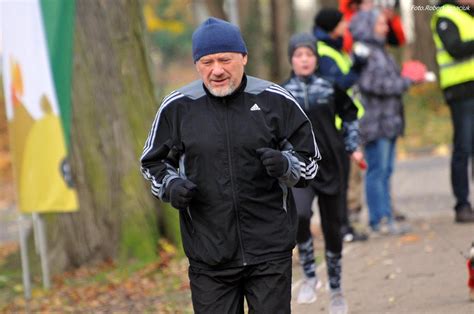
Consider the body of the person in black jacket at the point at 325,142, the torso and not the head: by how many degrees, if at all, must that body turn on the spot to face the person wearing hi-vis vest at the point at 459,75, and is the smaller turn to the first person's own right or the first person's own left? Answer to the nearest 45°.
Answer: approximately 135° to the first person's own left

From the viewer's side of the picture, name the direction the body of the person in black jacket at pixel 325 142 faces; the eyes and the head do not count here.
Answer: toward the camera

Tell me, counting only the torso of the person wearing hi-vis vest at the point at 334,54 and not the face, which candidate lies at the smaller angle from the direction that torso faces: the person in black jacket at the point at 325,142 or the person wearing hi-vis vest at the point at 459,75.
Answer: the person wearing hi-vis vest

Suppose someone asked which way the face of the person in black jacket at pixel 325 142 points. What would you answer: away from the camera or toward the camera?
toward the camera

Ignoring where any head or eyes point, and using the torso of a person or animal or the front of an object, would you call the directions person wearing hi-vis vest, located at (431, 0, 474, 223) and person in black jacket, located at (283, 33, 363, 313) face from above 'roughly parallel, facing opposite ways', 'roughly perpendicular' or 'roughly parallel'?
roughly perpendicular

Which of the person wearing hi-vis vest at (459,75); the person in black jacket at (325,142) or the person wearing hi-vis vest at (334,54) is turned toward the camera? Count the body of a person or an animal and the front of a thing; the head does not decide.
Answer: the person in black jacket

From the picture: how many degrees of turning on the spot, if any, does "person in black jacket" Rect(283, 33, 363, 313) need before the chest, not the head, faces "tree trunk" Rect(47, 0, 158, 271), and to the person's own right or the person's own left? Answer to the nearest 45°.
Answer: approximately 135° to the person's own right

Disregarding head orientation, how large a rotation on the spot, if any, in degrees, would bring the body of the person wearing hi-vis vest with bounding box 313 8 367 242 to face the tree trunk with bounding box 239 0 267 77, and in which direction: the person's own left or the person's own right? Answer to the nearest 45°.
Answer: approximately 90° to the person's own left
